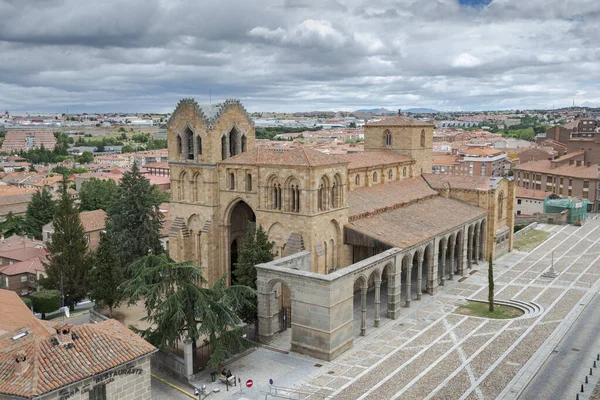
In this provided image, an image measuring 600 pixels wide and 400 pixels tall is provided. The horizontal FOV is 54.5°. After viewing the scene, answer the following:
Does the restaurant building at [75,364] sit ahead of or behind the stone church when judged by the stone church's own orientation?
ahead

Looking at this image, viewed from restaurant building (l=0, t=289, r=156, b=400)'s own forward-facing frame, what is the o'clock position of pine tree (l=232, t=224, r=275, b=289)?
The pine tree is roughly at 9 o'clock from the restaurant building.

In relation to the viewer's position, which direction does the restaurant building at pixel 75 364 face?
facing the viewer and to the right of the viewer

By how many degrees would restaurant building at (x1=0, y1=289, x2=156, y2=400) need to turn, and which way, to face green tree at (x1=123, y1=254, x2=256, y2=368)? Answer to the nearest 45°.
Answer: approximately 90° to its left

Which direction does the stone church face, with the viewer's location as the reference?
facing the viewer and to the left of the viewer

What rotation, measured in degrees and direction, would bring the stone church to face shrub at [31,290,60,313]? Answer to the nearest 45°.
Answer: approximately 45° to its right

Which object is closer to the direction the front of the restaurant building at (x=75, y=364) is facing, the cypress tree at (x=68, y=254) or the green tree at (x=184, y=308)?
the green tree

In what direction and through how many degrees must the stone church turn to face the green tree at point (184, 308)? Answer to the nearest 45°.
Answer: approximately 45° to its left

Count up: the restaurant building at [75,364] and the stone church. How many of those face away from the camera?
0

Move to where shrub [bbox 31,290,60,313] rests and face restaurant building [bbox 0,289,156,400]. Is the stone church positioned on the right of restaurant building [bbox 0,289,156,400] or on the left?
left

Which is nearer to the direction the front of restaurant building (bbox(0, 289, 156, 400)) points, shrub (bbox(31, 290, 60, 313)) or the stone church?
the stone church

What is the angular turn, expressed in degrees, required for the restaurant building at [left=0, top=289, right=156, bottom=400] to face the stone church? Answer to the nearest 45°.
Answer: approximately 90° to its left
